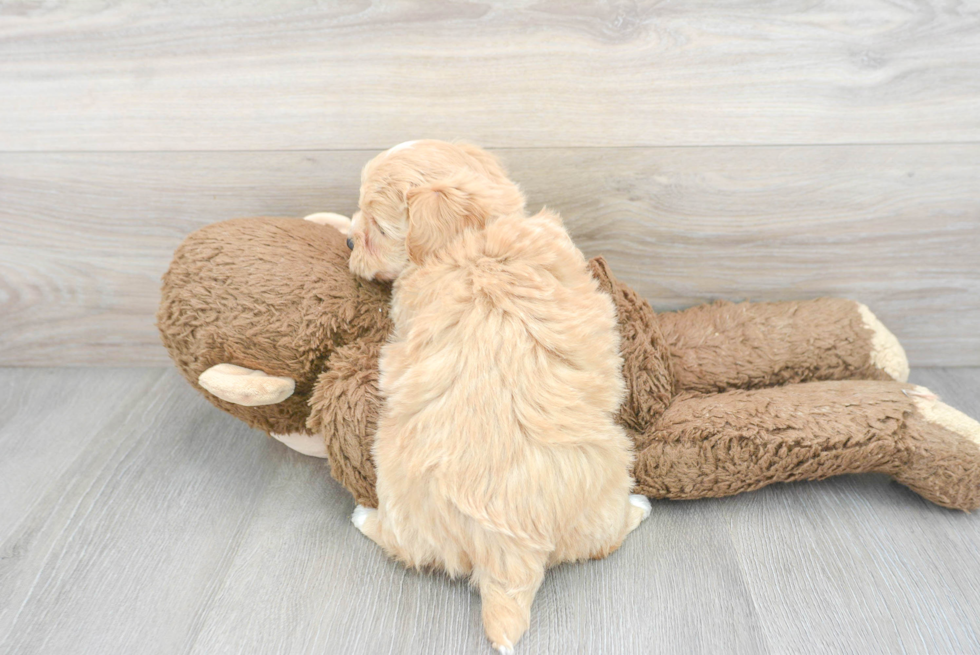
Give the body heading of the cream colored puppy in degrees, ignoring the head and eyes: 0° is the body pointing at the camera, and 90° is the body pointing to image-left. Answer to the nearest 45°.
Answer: approximately 180°
